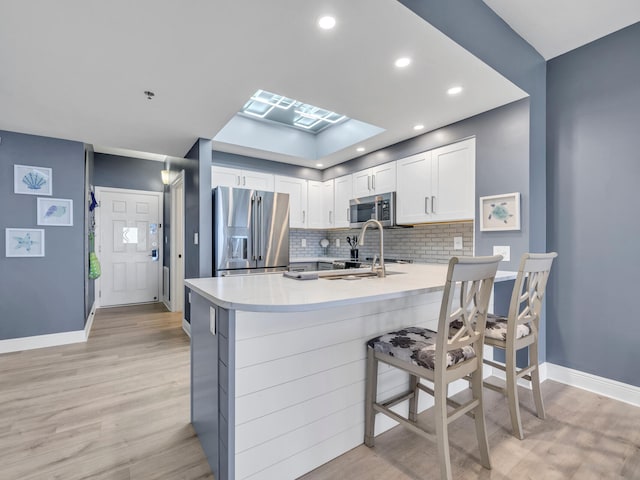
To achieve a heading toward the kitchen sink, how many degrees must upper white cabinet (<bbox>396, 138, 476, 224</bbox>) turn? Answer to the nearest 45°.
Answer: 0° — it already faces it

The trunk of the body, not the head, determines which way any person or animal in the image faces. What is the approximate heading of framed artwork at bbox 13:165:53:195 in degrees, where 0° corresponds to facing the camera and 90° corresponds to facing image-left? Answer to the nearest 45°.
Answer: approximately 0°

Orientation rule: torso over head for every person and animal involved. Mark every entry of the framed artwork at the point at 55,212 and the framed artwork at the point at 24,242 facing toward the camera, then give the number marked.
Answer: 2

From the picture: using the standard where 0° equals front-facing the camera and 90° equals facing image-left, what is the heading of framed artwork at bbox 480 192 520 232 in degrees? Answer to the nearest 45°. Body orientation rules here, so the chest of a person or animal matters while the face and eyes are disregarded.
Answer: approximately 45°

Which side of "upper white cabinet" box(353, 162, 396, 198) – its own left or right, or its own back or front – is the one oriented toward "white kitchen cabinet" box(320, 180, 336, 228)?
right

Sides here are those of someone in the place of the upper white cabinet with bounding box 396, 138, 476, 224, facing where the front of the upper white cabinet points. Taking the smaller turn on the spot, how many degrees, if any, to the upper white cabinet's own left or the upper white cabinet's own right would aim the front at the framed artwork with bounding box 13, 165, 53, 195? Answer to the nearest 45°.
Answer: approximately 45° to the upper white cabinet's own right

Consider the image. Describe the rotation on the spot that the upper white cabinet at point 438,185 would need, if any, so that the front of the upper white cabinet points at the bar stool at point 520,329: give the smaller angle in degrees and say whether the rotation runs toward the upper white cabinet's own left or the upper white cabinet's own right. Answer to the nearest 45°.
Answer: approximately 45° to the upper white cabinet's own left

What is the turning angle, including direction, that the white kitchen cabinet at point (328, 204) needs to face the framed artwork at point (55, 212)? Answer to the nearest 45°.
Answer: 0° — it already faces it

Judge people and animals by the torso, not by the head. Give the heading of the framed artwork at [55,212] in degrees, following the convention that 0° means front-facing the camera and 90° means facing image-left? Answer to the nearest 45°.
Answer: approximately 0°

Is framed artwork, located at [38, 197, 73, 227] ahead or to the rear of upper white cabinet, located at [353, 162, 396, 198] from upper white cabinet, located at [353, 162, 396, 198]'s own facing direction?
ahead

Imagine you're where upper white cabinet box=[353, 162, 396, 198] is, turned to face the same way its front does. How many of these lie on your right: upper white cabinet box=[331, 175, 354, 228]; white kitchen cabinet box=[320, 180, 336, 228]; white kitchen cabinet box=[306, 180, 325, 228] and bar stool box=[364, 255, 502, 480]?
3
